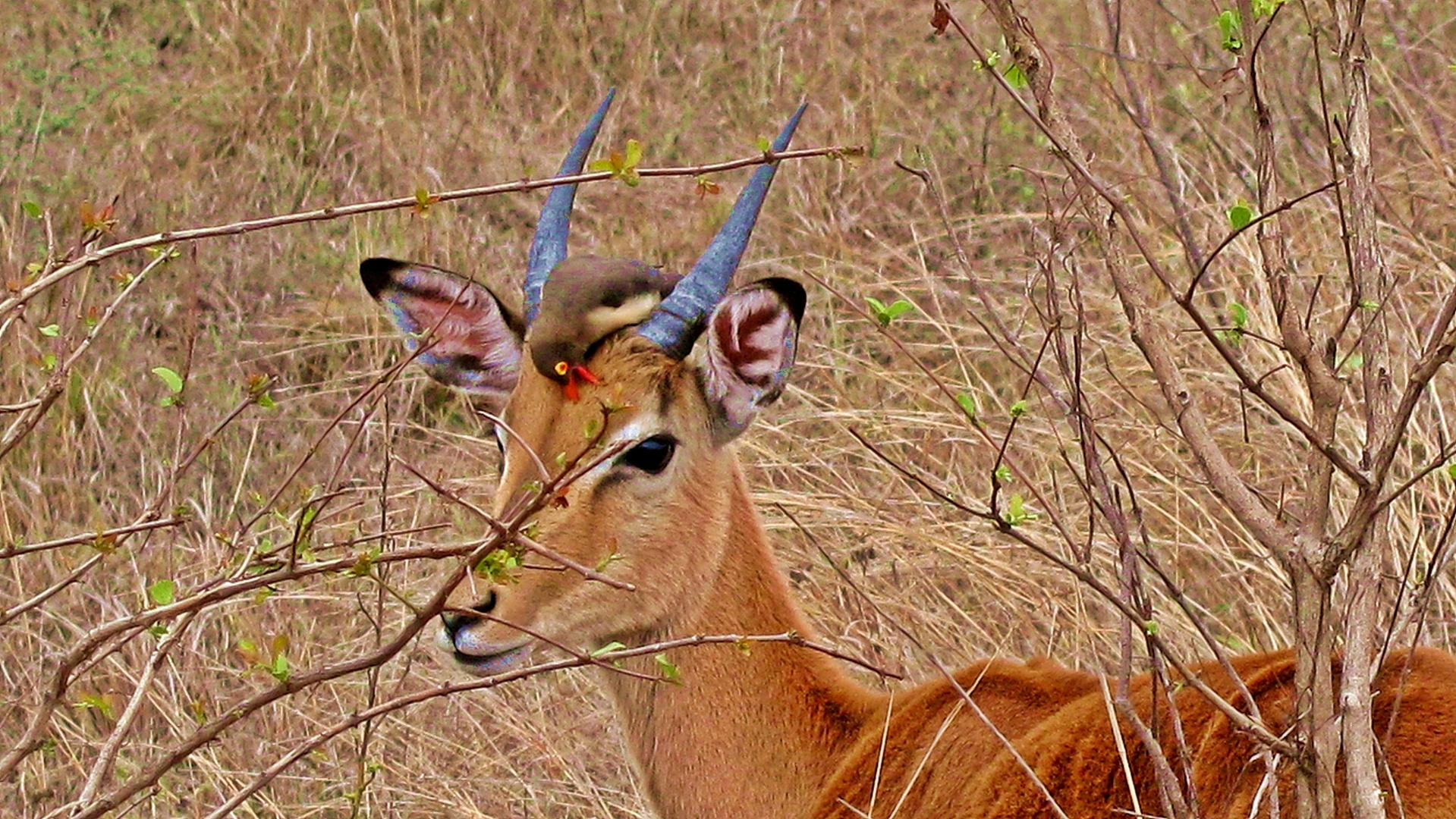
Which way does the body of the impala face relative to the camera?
to the viewer's left
